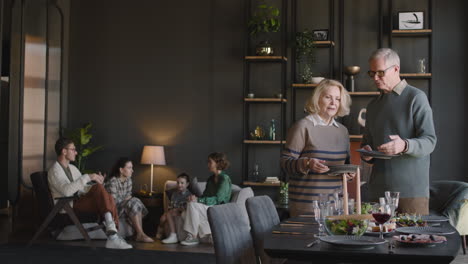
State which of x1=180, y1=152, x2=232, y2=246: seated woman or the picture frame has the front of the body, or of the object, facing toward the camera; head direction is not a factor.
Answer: the picture frame

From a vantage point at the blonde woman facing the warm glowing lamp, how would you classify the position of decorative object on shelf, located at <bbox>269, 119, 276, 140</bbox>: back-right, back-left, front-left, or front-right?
front-right

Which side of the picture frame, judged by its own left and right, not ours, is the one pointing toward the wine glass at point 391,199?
front

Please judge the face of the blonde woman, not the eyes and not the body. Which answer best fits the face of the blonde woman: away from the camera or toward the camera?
toward the camera

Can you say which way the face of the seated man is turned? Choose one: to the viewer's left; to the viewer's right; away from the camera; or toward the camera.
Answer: to the viewer's right

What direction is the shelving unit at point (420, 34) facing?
toward the camera

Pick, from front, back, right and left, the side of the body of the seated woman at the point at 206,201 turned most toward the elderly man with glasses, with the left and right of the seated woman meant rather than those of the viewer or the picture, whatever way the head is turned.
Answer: left

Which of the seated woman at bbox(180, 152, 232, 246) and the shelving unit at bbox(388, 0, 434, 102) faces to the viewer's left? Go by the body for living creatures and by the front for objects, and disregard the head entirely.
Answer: the seated woman

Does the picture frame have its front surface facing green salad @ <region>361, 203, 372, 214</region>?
yes

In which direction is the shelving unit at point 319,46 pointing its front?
toward the camera

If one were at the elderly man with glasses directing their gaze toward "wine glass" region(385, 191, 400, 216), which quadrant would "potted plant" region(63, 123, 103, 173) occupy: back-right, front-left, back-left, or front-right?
back-right

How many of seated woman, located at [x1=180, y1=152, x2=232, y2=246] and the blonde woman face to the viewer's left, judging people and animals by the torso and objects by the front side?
1

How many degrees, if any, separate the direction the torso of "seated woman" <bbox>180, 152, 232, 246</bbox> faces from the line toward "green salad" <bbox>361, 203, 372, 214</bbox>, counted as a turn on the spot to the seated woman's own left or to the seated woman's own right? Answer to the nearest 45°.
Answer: approximately 90° to the seated woman's own left

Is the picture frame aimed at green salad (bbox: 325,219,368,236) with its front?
yes
